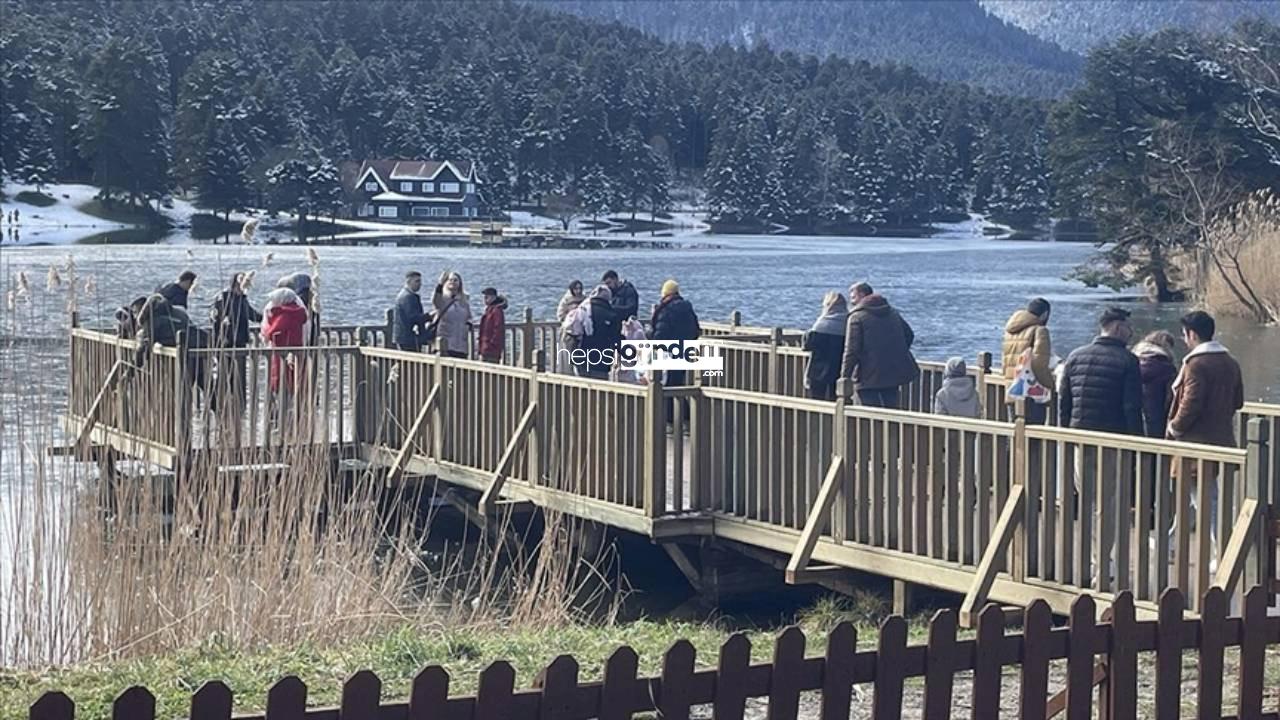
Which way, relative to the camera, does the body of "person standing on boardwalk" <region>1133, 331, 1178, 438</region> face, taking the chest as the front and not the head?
away from the camera

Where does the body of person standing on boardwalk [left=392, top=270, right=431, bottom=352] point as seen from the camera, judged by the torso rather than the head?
to the viewer's right

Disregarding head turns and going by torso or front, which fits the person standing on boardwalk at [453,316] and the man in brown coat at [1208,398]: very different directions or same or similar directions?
very different directions

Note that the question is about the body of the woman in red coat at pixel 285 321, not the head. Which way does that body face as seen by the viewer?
away from the camera

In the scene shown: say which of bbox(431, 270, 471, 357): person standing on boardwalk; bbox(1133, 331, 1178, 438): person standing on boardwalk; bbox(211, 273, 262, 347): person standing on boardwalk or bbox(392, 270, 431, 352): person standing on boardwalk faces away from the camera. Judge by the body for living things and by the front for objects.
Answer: bbox(1133, 331, 1178, 438): person standing on boardwalk

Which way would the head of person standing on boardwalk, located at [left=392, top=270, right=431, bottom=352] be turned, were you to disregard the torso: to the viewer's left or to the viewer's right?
to the viewer's right

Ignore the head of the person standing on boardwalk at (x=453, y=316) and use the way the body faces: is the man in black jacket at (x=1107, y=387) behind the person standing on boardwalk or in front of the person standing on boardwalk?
in front

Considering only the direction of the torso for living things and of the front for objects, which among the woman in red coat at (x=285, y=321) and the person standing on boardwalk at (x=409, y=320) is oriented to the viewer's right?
the person standing on boardwalk

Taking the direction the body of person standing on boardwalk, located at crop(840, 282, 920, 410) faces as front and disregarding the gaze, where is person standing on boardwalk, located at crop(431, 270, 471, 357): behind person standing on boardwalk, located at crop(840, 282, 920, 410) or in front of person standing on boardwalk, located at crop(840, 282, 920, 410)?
in front

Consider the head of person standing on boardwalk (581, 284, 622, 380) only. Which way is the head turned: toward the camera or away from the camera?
away from the camera

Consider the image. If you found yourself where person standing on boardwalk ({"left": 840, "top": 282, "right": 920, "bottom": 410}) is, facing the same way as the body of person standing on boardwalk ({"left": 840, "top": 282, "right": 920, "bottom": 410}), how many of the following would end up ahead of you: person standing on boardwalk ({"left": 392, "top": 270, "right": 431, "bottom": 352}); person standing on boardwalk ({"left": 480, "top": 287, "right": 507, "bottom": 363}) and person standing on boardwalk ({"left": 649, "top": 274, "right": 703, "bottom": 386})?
3
